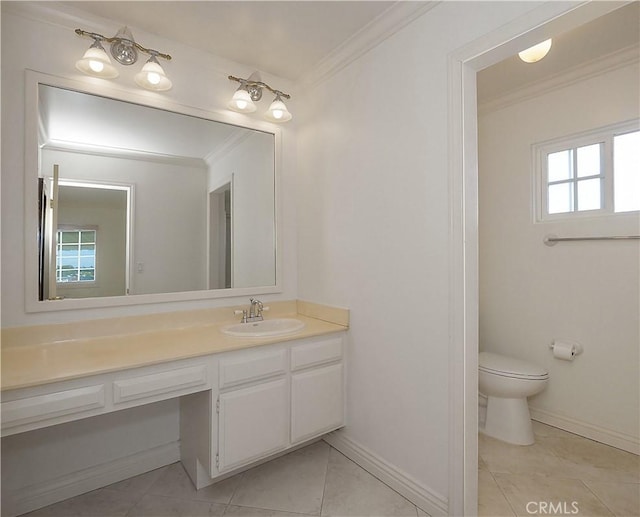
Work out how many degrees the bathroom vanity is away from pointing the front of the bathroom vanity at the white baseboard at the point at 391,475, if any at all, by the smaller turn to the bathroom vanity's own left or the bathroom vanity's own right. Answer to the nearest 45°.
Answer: approximately 45° to the bathroom vanity's own left

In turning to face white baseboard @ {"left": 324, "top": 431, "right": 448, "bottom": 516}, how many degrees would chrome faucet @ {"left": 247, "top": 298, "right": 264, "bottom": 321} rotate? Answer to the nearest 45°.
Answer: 0° — it already faces it

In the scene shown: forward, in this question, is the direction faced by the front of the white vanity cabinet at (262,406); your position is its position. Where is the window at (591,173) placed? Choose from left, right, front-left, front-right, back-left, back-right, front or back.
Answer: front-left

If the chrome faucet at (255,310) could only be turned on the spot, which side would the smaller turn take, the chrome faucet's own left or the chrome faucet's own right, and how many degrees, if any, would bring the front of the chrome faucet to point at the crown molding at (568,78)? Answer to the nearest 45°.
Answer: approximately 45° to the chrome faucet's own left

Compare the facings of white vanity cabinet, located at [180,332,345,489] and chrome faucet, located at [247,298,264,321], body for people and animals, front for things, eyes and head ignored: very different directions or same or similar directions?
same or similar directions

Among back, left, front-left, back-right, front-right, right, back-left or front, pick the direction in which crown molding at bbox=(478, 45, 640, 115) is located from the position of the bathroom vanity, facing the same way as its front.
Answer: front-left

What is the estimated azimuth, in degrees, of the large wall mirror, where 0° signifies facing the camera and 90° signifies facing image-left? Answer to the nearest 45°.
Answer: approximately 315°

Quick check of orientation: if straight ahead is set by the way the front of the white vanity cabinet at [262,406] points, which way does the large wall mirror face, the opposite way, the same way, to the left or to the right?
the same way
